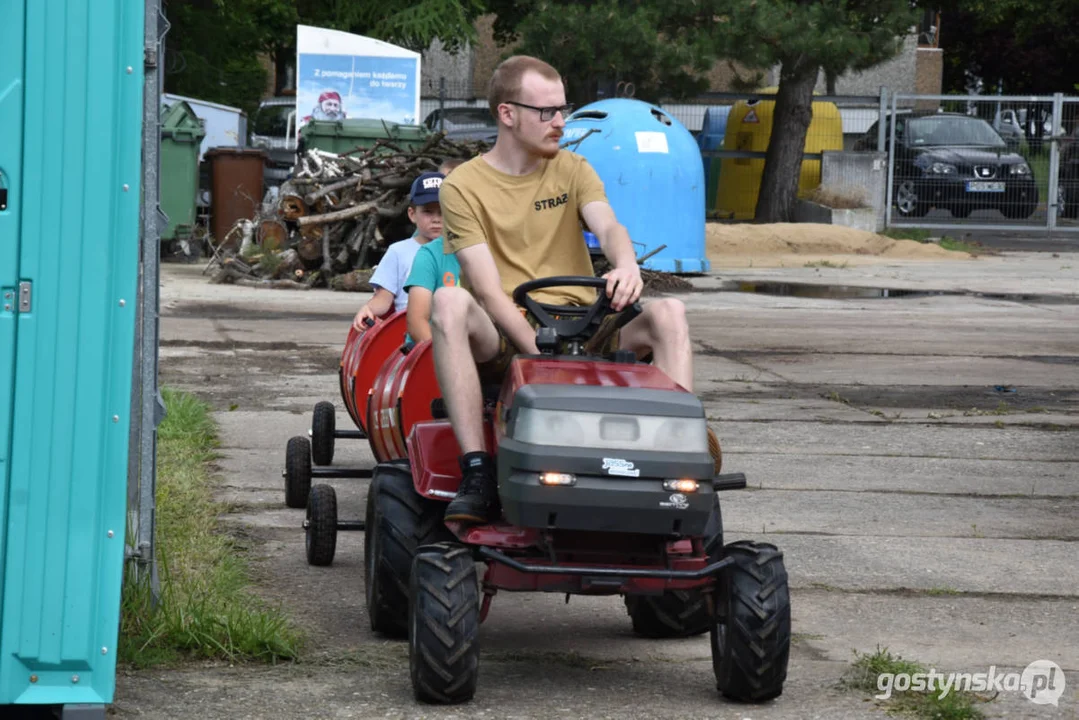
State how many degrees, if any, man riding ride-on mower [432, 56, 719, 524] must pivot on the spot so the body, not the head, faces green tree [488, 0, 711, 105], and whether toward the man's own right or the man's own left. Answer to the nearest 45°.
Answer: approximately 180°

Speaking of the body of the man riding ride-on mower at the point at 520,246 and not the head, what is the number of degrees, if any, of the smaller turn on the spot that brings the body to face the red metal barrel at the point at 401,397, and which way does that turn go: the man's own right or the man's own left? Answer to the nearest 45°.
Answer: approximately 135° to the man's own right

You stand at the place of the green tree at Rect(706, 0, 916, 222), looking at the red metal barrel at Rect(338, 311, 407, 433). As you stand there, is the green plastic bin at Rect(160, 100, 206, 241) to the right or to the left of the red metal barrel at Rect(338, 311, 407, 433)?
right

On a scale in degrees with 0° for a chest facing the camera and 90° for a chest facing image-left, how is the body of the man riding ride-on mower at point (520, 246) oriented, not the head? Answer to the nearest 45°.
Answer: approximately 0°

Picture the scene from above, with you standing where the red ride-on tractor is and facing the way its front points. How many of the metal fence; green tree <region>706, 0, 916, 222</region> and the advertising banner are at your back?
3

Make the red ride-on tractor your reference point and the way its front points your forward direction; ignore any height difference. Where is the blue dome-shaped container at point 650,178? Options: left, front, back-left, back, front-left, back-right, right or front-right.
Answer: back

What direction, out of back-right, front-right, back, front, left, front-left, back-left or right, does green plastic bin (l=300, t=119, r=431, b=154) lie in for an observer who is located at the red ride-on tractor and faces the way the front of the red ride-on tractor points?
back

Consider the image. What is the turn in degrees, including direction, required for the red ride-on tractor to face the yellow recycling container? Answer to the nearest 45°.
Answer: approximately 180°

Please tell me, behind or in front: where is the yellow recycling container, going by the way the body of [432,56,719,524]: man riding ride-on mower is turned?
behind

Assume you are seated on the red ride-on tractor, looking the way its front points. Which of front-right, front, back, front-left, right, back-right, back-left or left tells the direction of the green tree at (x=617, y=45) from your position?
back

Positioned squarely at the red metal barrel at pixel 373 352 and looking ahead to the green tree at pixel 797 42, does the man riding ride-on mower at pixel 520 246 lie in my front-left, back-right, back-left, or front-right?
back-right

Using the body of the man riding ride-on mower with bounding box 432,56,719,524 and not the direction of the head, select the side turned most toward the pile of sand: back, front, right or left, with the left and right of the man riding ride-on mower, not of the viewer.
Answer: back

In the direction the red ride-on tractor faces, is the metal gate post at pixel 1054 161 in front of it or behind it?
behind

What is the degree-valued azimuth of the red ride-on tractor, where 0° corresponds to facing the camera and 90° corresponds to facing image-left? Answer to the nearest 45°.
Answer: approximately 0°

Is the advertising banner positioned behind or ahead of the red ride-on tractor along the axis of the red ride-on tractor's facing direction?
behind
